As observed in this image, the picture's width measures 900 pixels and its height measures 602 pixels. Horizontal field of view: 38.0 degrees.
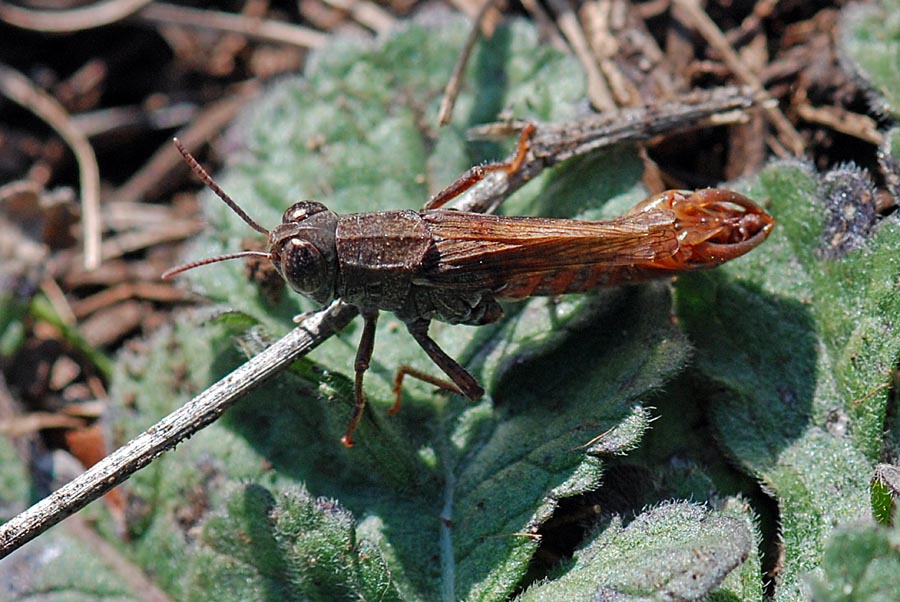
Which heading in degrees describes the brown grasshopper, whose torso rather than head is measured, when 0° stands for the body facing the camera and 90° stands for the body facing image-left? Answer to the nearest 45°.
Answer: approximately 90°

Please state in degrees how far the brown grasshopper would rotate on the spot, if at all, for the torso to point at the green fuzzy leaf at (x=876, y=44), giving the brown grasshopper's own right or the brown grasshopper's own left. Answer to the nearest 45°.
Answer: approximately 180°

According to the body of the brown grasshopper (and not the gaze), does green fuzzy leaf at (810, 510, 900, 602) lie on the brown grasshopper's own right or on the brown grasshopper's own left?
on the brown grasshopper's own left
